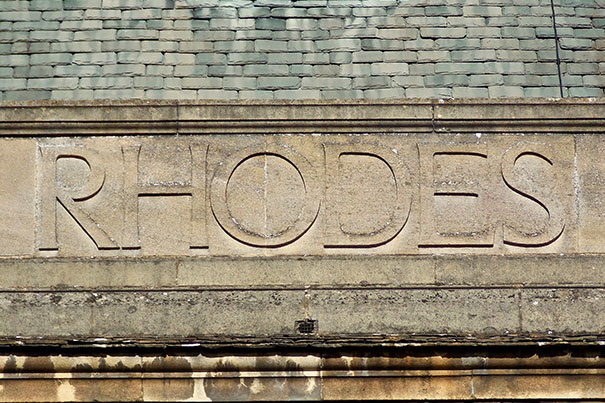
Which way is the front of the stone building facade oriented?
toward the camera
